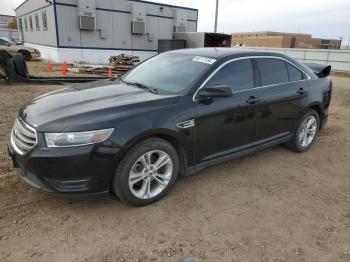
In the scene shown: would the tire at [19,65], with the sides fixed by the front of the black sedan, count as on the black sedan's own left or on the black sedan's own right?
on the black sedan's own right

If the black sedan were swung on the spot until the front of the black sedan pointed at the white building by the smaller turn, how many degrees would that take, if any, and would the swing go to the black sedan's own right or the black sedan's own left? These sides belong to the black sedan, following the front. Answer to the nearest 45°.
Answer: approximately 135° to the black sedan's own right

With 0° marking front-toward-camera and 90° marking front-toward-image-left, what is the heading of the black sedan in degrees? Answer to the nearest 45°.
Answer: approximately 45°
